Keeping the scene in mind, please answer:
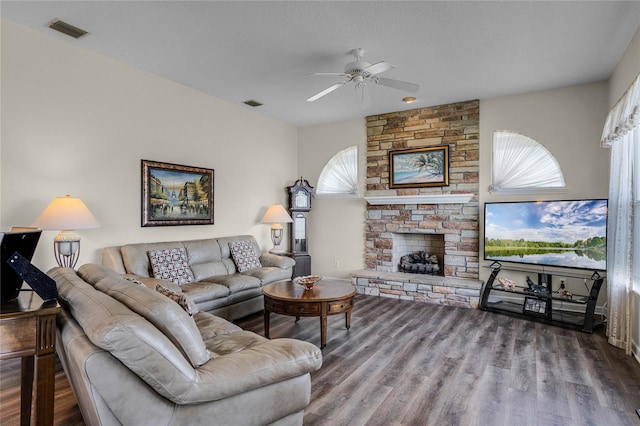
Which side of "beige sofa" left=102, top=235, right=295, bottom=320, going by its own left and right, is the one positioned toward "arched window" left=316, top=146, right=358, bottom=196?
left

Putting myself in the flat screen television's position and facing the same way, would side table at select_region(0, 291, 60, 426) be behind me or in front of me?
in front

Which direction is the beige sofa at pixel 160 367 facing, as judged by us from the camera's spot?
facing away from the viewer and to the right of the viewer

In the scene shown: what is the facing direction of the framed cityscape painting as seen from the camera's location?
facing the viewer and to the right of the viewer

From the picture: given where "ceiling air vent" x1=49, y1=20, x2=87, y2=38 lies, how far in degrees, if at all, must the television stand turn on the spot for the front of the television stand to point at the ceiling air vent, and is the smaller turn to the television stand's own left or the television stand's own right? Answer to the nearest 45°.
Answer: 0° — it already faces it

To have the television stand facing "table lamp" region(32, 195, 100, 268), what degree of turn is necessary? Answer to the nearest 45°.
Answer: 0° — it already faces it

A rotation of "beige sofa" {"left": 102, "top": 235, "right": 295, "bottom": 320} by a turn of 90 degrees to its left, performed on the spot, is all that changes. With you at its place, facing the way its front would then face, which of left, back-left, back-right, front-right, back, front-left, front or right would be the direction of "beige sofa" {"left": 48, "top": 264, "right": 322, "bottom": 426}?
back-right

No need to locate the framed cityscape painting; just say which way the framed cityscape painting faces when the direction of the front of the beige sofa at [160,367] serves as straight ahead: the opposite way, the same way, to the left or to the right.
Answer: to the right

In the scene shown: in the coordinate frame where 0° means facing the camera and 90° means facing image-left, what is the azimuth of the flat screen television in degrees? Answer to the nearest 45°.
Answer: approximately 45°

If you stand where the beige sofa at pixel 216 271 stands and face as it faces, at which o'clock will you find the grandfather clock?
The grandfather clock is roughly at 9 o'clock from the beige sofa.

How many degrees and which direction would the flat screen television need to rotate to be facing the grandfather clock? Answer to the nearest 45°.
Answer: approximately 45° to its right
